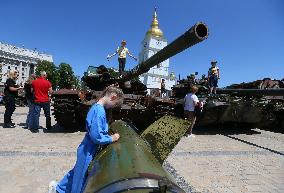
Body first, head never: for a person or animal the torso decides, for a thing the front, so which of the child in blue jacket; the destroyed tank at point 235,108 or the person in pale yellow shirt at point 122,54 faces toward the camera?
the person in pale yellow shirt

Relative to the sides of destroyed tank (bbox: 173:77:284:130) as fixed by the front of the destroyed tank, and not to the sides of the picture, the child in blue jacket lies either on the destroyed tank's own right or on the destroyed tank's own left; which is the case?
on the destroyed tank's own left

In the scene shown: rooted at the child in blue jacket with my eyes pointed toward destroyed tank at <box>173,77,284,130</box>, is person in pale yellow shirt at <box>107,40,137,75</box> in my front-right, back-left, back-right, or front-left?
front-left

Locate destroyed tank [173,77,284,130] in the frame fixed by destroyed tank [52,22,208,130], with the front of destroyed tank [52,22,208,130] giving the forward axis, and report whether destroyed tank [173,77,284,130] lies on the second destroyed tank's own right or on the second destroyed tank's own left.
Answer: on the second destroyed tank's own left

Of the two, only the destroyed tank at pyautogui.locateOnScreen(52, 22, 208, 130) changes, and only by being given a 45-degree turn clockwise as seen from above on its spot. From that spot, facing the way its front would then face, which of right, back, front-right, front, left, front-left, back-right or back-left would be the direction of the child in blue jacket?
front

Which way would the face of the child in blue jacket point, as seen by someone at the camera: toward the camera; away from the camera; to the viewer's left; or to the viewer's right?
to the viewer's right

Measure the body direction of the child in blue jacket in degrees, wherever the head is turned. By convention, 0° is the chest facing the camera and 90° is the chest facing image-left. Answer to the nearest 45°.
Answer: approximately 270°

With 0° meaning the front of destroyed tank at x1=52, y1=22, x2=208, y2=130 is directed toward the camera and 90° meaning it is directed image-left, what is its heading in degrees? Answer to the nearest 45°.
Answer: approximately 315°

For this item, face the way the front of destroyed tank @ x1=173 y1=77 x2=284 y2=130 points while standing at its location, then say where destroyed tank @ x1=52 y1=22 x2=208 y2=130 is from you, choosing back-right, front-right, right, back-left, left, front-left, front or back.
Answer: back

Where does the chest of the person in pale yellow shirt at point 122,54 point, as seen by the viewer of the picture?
toward the camera
